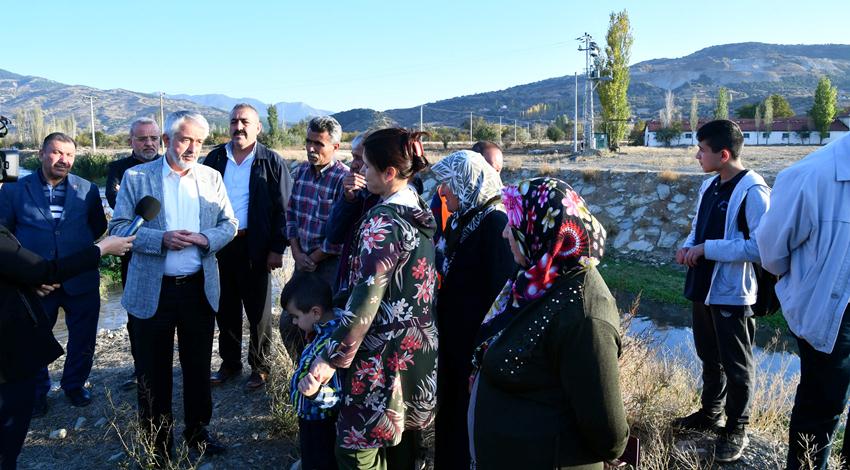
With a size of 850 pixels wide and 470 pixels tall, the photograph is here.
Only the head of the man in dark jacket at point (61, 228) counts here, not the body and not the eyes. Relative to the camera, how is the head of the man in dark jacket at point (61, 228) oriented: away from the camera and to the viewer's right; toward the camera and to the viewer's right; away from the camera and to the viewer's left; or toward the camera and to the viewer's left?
toward the camera and to the viewer's right

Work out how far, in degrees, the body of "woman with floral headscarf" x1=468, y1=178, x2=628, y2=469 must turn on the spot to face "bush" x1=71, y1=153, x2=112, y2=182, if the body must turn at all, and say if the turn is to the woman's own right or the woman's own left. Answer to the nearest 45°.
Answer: approximately 45° to the woman's own right

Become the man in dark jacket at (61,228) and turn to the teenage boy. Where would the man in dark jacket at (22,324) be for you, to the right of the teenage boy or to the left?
right

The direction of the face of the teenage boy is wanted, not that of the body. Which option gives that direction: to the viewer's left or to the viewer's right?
to the viewer's left

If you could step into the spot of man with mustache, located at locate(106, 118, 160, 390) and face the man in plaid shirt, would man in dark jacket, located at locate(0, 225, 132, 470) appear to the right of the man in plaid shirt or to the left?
right

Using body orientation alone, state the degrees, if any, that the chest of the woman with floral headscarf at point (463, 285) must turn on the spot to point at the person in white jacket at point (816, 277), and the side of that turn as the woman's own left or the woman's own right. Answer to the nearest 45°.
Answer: approximately 180°

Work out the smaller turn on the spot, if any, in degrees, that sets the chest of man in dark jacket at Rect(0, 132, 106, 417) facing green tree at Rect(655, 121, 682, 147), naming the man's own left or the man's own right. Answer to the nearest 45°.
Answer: approximately 135° to the man's own left

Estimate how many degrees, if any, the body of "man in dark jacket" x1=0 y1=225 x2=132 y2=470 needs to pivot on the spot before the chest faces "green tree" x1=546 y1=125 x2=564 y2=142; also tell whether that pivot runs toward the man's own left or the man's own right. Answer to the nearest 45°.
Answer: approximately 45° to the man's own left

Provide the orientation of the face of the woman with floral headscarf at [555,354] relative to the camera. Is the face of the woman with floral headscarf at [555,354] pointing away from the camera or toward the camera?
away from the camera

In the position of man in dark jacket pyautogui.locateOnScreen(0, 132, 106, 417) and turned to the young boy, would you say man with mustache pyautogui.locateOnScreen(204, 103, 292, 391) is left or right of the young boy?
left

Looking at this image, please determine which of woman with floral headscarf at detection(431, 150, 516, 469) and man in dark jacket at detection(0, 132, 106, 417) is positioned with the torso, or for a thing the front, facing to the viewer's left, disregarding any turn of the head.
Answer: the woman with floral headscarf

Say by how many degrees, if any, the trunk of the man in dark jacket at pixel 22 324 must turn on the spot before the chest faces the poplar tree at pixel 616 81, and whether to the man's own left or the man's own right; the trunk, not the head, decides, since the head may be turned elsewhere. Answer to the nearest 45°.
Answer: approximately 45° to the man's own left

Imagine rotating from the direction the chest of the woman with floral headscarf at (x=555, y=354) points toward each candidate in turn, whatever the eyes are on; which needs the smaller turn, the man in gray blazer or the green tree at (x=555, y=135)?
the man in gray blazer

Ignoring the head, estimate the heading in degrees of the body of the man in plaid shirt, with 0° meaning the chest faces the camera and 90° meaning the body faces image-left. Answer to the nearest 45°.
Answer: approximately 45°
